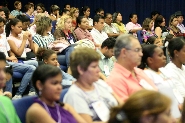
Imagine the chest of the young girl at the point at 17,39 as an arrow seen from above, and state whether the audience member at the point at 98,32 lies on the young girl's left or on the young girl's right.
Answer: on the young girl's left

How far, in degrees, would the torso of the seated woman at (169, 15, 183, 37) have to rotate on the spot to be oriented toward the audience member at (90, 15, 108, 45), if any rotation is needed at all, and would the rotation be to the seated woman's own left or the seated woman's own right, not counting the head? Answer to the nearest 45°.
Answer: approximately 90° to the seated woman's own right

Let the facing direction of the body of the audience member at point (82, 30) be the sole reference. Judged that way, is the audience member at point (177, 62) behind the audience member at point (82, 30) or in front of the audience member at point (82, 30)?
in front

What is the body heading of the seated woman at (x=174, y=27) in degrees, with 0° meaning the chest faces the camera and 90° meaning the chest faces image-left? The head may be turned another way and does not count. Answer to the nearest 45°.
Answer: approximately 315°

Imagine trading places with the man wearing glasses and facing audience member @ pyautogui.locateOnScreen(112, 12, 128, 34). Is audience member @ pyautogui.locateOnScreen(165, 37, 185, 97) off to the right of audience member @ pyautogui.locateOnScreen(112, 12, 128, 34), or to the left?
right

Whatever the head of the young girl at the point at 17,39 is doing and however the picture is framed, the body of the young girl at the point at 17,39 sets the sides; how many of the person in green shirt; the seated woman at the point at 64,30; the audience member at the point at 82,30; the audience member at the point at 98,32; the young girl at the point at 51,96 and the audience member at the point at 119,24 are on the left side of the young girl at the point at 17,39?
4

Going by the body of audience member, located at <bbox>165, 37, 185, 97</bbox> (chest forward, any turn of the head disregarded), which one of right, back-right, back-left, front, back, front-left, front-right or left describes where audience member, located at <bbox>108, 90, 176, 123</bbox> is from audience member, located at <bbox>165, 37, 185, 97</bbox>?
right

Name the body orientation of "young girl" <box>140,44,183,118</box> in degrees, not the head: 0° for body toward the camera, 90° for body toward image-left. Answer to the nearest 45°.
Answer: approximately 315°

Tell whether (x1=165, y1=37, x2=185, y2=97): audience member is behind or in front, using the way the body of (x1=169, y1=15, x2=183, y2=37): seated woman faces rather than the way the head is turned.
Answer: in front
